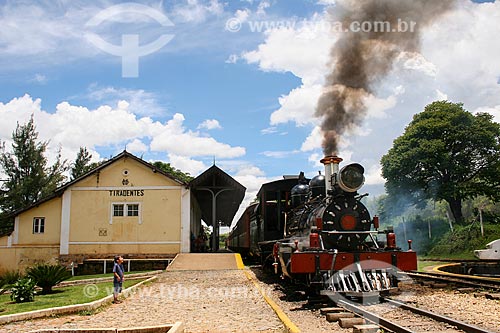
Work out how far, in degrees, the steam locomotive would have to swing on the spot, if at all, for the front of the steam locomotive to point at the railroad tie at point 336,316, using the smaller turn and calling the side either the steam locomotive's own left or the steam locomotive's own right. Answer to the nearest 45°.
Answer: approximately 45° to the steam locomotive's own right

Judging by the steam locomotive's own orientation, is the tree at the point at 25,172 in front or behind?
behind

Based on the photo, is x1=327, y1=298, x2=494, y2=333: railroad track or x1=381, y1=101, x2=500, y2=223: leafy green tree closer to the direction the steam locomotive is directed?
the railroad track

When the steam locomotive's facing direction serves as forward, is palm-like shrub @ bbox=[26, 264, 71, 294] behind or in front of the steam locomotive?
behind

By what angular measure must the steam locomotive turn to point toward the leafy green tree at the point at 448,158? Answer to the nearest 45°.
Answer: approximately 135° to its left

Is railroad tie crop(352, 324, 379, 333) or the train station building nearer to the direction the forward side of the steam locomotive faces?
the railroad tie

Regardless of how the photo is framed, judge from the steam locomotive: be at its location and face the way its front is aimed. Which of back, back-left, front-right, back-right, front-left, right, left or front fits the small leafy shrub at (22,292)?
back-right

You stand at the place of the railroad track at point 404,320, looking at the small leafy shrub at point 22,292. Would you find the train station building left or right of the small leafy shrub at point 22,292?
right

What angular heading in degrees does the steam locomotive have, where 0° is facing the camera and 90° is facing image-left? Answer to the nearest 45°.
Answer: approximately 315°

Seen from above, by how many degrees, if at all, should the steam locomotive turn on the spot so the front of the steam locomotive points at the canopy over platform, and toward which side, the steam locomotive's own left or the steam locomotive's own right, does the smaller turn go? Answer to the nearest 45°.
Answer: approximately 180°

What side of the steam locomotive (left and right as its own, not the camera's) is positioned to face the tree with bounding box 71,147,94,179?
back

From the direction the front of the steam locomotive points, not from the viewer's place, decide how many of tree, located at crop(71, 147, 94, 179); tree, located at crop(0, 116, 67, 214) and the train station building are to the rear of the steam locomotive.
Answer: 3
